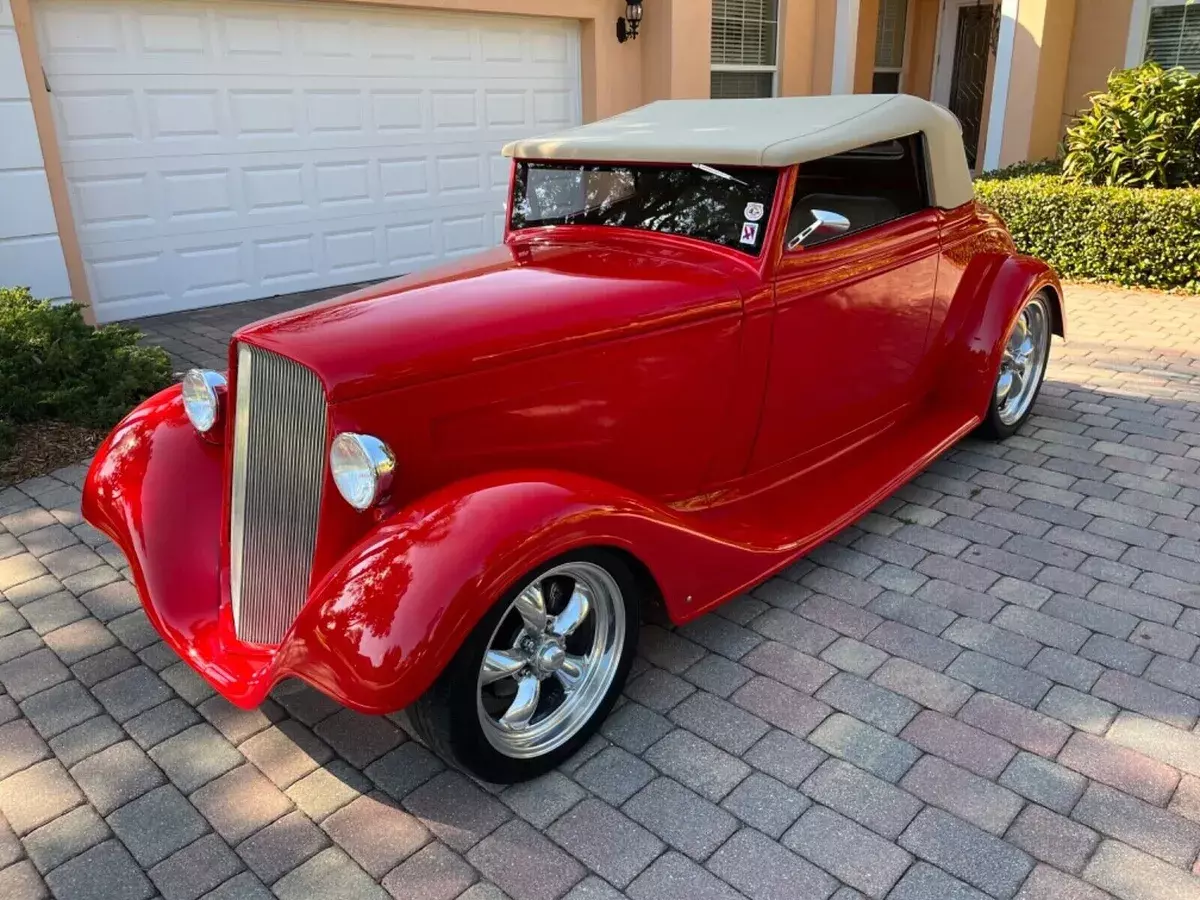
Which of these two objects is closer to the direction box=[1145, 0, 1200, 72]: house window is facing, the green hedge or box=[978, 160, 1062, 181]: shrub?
the green hedge

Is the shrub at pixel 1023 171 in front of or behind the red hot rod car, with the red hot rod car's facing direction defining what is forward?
behind

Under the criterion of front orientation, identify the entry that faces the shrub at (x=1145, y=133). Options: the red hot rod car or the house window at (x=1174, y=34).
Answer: the house window

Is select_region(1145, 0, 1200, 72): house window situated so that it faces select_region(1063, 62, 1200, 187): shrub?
yes

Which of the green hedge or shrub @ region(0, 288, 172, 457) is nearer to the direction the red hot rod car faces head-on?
the shrub

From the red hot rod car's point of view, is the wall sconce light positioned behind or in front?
behind

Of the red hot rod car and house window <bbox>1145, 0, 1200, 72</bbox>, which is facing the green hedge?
the house window

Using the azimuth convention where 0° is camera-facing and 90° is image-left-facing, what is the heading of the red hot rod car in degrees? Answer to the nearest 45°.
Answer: approximately 45°

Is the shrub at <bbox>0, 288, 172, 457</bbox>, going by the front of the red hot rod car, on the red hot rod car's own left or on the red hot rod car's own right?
on the red hot rod car's own right

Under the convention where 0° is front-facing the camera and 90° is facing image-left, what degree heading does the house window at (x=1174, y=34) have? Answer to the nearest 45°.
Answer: approximately 0°
